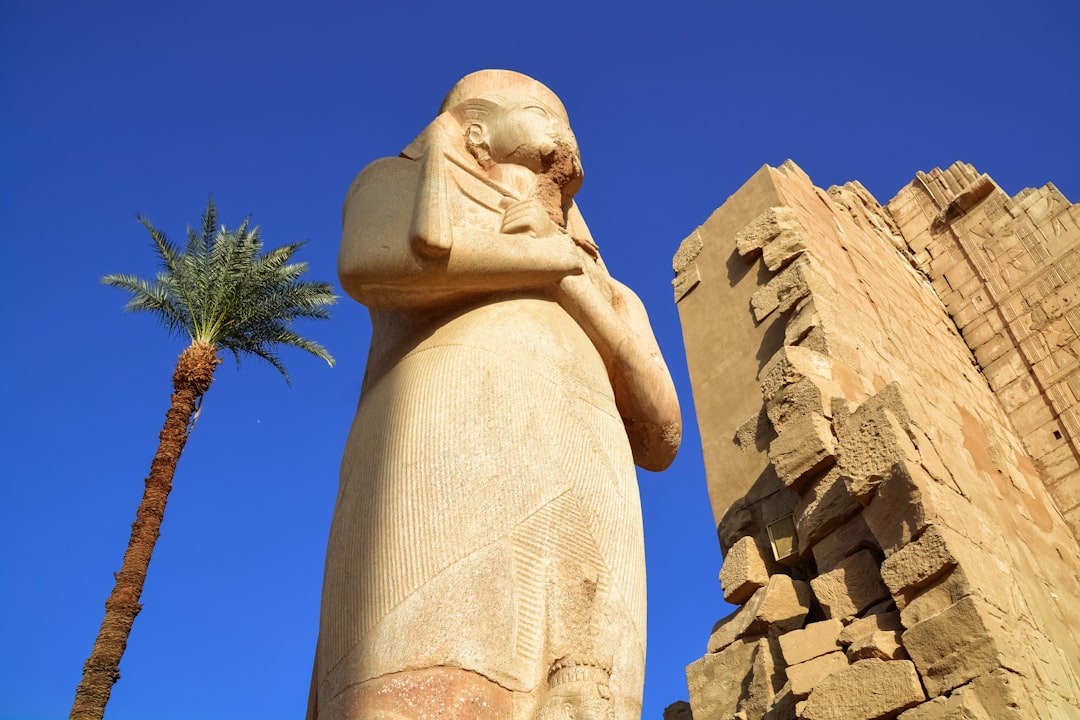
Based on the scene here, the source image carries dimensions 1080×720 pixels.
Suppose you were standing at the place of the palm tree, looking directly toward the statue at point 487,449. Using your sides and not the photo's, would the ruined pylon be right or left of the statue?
left

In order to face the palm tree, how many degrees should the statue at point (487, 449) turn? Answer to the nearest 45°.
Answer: approximately 180°

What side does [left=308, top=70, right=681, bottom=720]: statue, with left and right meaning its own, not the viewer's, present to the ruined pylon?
left

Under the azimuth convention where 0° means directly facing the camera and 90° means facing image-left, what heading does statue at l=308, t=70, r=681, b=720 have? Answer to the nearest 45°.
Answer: approximately 315°
